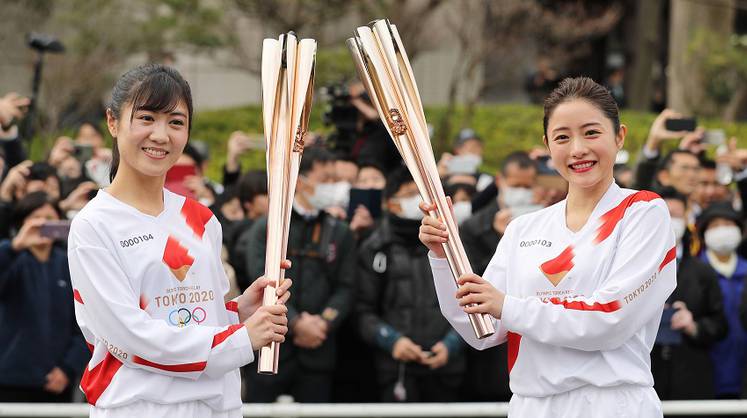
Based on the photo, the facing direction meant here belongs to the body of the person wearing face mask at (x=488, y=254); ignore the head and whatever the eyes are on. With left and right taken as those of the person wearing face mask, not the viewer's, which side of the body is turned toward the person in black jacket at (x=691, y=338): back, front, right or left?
left

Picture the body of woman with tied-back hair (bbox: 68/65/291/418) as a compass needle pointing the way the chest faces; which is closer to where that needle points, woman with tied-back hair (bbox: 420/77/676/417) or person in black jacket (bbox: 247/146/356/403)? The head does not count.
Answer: the woman with tied-back hair

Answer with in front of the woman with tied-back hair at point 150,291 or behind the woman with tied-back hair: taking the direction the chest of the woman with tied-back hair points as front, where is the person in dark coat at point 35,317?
behind

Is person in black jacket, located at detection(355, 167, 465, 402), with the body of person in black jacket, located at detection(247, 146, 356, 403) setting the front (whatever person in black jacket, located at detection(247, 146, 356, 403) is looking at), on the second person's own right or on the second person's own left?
on the second person's own left

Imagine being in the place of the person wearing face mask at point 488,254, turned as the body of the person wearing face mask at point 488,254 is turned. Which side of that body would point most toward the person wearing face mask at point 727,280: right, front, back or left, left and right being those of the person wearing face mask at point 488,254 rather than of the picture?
left

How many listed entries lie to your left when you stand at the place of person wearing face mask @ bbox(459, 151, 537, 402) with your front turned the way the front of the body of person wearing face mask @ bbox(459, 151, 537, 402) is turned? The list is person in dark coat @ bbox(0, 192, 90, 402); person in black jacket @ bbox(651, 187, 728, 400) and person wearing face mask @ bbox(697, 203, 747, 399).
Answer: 2

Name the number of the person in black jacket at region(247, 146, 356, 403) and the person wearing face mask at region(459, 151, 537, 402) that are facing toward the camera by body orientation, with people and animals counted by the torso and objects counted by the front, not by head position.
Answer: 2

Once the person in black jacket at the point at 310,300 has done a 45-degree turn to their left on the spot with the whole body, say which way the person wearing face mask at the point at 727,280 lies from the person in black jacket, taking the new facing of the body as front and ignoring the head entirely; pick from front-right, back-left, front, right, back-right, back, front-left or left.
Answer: front-left

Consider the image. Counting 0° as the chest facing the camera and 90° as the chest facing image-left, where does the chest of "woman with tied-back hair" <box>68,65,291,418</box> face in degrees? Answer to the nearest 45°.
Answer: approximately 315°

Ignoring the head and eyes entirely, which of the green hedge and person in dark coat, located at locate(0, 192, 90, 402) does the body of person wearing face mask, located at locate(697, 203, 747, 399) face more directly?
the person in dark coat
